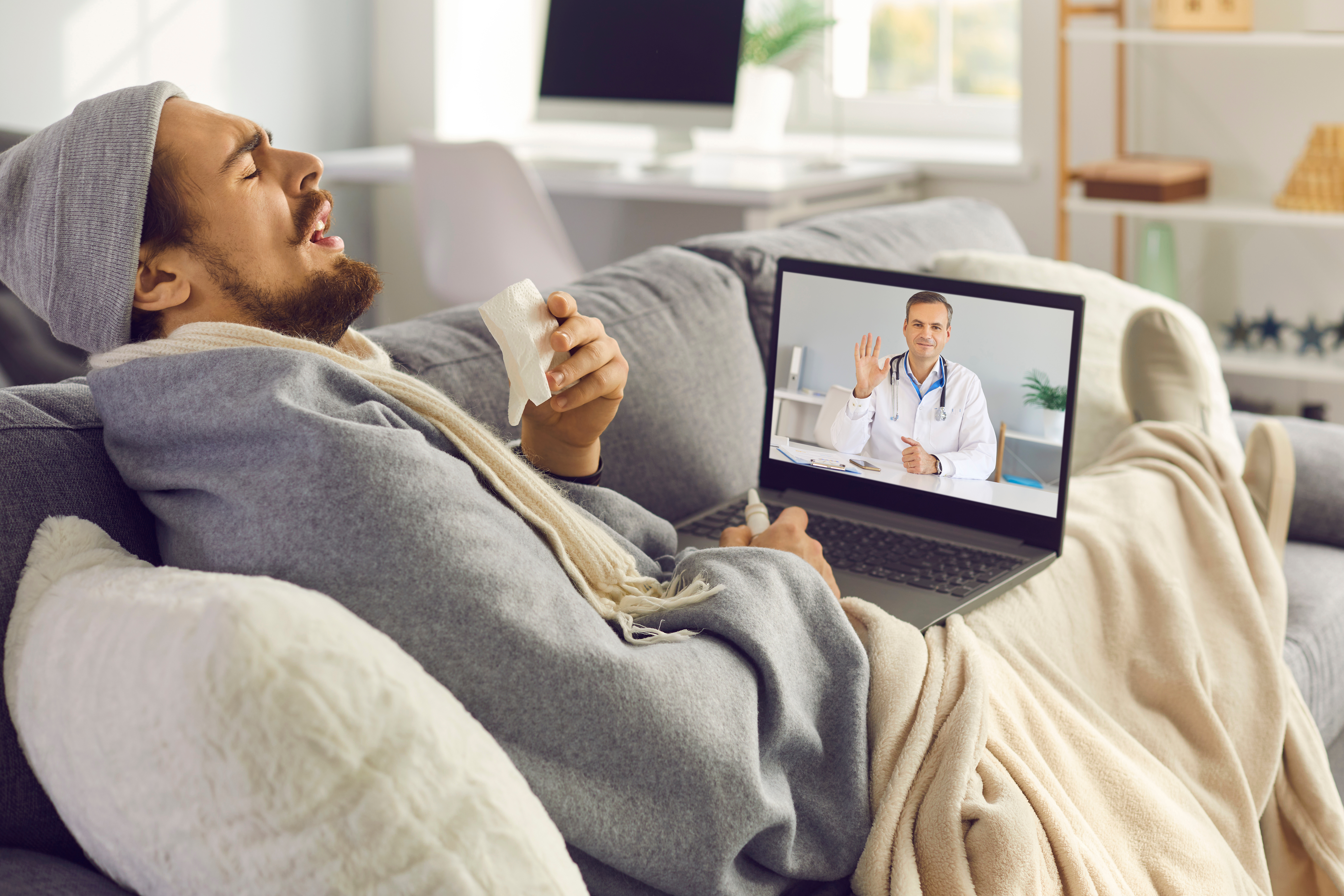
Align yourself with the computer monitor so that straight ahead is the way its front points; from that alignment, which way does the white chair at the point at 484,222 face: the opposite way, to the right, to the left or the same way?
the opposite way

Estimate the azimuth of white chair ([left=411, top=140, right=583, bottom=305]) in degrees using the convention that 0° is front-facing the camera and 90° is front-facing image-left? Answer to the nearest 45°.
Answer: approximately 225°

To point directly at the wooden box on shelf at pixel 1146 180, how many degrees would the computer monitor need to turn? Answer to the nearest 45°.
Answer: approximately 90° to its left

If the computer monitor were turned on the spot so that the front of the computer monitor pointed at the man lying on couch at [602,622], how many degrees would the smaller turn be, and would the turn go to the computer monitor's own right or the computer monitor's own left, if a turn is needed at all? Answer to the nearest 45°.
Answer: approximately 45° to the computer monitor's own left

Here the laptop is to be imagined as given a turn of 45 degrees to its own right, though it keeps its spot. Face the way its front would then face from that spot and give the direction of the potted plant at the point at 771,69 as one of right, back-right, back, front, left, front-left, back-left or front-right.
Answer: right

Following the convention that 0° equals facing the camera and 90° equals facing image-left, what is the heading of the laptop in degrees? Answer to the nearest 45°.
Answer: approximately 45°

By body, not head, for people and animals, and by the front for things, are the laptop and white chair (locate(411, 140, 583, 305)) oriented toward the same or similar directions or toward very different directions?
very different directions
